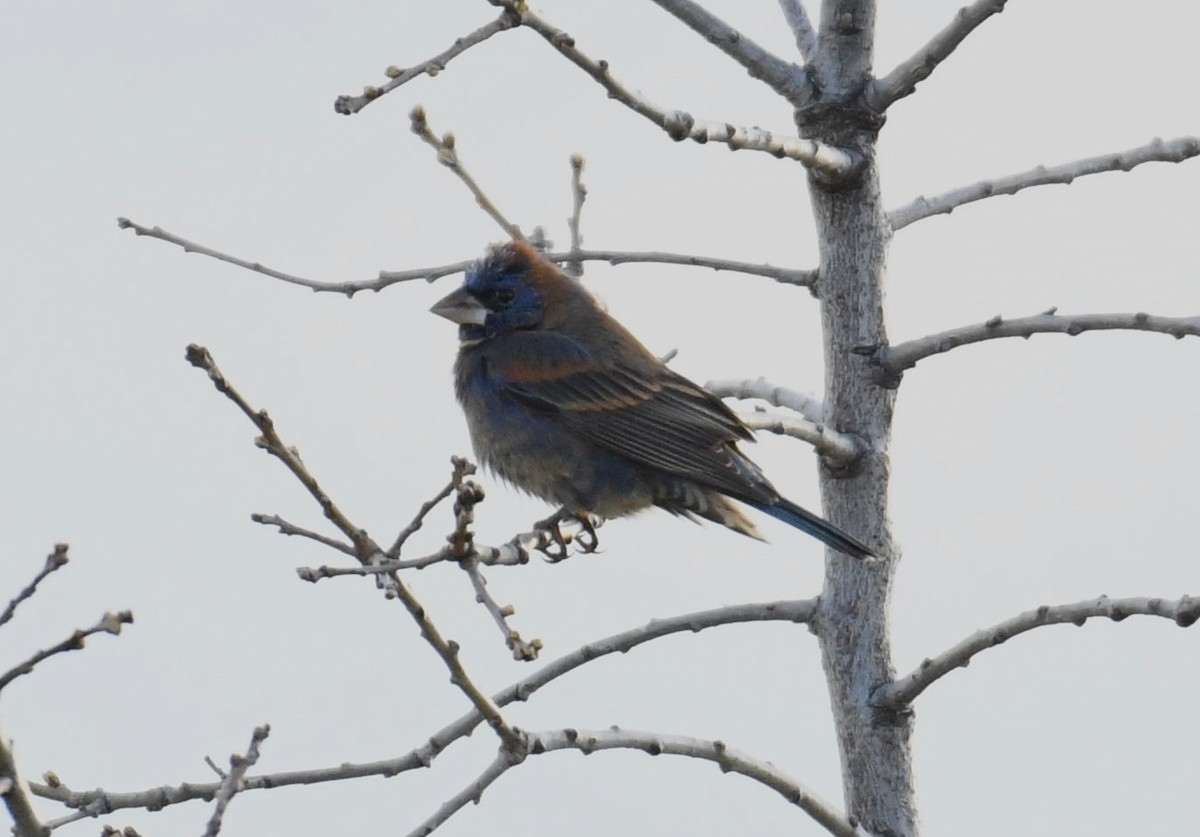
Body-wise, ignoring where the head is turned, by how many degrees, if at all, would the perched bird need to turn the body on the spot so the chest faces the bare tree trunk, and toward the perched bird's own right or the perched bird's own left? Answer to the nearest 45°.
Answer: approximately 135° to the perched bird's own left

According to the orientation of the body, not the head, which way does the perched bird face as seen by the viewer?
to the viewer's left
